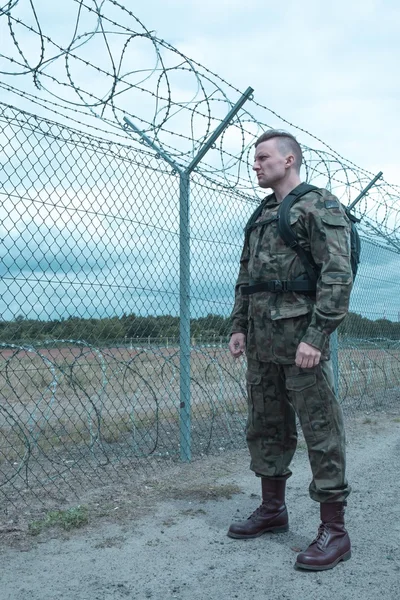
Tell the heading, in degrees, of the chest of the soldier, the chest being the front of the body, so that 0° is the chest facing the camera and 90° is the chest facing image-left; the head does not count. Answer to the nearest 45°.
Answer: approximately 45°

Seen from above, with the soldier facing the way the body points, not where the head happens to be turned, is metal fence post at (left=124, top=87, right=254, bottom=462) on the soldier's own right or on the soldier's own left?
on the soldier's own right

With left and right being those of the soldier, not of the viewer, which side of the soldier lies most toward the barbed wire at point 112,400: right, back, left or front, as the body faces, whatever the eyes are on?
right

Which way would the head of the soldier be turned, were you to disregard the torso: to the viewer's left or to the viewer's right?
to the viewer's left
